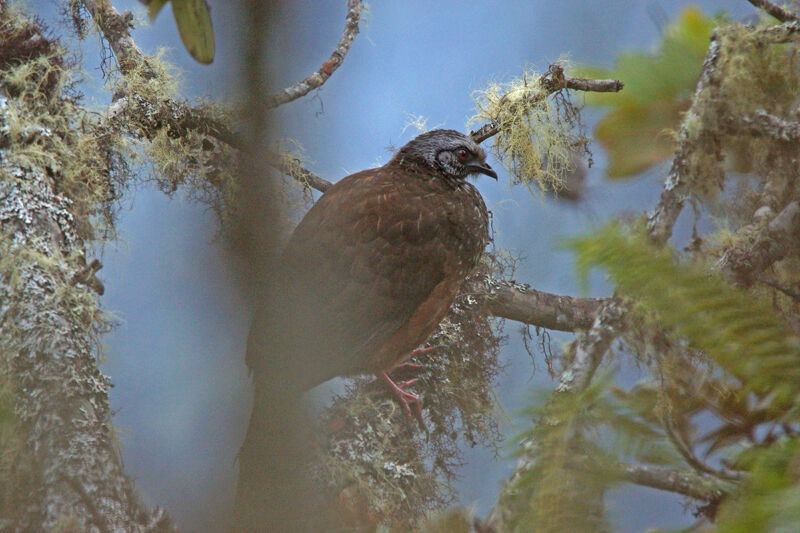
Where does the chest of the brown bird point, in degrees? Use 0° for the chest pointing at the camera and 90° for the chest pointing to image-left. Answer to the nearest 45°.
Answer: approximately 270°
